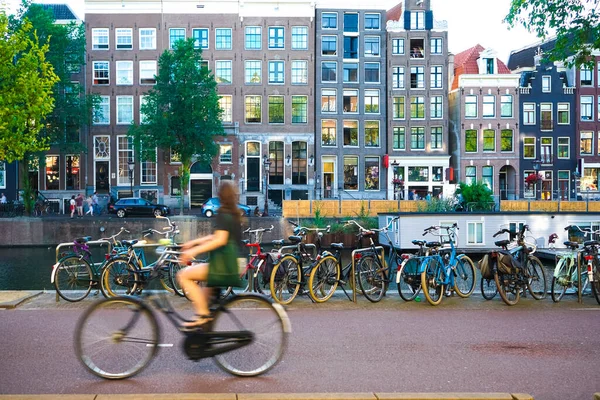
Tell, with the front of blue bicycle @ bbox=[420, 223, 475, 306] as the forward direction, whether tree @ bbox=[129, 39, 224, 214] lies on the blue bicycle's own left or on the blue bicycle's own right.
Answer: on the blue bicycle's own left

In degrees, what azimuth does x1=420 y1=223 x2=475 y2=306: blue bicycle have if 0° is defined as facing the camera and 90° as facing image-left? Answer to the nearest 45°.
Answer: approximately 225°

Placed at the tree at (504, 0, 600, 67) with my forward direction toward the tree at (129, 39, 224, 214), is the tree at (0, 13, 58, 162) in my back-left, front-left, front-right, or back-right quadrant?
front-left

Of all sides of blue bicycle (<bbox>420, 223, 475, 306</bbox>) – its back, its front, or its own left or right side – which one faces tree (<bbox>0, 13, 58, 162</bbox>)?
left
